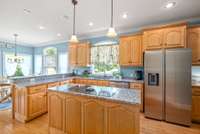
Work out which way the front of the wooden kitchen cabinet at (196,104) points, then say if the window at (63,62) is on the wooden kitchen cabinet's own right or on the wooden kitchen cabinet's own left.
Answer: on the wooden kitchen cabinet's own right

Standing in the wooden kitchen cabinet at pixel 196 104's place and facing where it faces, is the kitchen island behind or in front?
in front

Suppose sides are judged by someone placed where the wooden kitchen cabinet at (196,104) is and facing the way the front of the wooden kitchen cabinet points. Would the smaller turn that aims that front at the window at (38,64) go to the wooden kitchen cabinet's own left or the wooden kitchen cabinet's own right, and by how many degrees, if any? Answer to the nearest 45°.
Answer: approximately 90° to the wooden kitchen cabinet's own right

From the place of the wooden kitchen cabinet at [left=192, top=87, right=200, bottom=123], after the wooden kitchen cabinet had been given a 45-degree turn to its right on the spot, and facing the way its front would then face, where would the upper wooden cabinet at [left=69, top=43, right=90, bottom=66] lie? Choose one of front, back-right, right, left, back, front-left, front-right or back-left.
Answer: front-right

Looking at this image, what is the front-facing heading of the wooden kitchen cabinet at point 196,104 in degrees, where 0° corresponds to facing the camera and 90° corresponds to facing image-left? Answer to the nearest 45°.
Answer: approximately 0°

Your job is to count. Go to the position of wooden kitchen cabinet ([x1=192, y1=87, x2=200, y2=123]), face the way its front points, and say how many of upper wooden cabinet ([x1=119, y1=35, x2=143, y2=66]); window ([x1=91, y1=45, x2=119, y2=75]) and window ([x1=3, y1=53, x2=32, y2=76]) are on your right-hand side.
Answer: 3

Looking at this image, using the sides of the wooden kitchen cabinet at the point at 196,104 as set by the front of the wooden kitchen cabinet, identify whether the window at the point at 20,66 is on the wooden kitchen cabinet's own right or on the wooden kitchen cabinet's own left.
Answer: on the wooden kitchen cabinet's own right

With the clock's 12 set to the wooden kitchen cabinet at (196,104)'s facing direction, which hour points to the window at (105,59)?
The window is roughly at 3 o'clock from the wooden kitchen cabinet.

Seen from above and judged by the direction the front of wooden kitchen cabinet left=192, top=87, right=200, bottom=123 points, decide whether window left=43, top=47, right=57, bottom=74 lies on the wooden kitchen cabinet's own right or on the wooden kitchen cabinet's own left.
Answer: on the wooden kitchen cabinet's own right

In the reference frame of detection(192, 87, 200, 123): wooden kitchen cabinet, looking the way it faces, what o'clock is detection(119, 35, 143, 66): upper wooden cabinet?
The upper wooden cabinet is roughly at 3 o'clock from the wooden kitchen cabinet.
